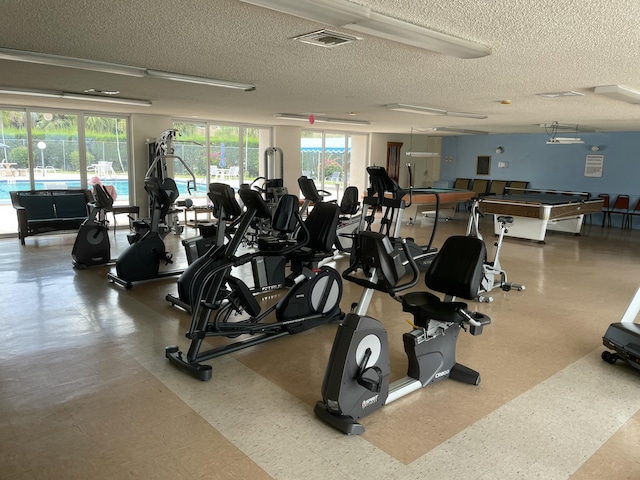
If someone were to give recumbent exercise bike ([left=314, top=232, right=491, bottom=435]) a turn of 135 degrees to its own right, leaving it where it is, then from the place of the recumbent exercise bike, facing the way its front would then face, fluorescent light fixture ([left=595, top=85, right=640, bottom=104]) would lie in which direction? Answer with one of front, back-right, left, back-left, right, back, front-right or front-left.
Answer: front-right

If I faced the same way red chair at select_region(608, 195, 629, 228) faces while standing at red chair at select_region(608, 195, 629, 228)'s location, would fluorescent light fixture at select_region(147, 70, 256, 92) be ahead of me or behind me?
ahead

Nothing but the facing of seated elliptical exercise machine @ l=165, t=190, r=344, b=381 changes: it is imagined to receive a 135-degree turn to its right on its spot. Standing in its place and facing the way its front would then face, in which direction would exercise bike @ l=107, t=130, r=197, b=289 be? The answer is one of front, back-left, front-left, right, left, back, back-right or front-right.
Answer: front-left

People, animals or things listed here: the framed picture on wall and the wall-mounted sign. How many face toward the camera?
2

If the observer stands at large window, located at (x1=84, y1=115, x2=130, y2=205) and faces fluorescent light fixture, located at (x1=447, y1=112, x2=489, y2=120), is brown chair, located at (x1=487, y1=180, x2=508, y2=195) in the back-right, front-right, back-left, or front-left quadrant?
front-left

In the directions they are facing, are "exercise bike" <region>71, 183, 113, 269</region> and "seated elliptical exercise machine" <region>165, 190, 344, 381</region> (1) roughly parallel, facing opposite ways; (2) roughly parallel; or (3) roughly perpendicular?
roughly parallel

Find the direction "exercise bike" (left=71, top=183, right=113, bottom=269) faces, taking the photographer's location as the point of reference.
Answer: facing the viewer and to the left of the viewer

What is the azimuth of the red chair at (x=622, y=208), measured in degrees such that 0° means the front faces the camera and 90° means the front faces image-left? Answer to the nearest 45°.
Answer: approximately 45°

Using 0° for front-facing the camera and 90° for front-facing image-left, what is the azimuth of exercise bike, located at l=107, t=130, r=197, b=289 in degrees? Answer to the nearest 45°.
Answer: approximately 45°

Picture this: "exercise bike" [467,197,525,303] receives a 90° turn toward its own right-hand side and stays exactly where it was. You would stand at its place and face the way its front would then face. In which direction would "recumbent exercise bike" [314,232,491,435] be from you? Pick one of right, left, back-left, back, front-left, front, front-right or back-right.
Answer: back-left

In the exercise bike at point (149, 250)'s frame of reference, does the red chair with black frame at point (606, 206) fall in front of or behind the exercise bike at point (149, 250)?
behind

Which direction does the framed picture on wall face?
toward the camera
